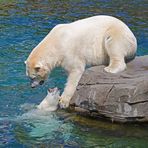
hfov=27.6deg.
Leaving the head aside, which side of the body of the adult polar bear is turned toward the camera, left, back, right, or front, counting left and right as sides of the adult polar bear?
left
